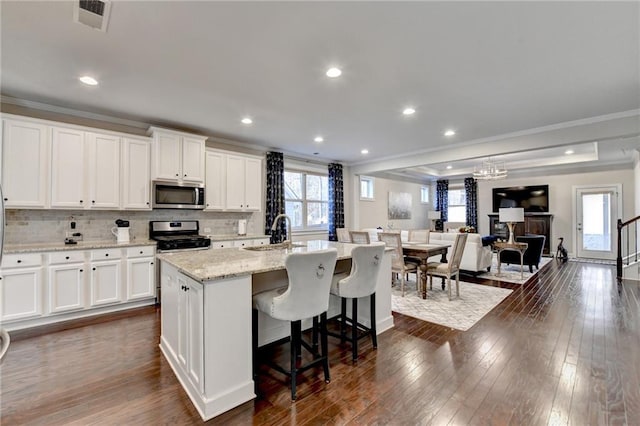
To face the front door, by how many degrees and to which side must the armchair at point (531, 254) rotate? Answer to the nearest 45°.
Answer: approximately 135° to its right

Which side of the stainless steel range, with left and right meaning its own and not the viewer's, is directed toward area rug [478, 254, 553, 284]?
left

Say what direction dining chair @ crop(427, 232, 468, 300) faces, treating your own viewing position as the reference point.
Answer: facing away from the viewer and to the left of the viewer

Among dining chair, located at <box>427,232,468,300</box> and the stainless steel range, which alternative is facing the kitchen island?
the stainless steel range

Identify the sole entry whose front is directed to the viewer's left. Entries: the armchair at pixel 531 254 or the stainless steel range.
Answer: the armchair

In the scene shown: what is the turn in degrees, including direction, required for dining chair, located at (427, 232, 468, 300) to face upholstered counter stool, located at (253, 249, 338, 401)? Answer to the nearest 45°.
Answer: approximately 135° to its left

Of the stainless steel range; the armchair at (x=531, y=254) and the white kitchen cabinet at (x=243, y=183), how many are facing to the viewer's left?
1

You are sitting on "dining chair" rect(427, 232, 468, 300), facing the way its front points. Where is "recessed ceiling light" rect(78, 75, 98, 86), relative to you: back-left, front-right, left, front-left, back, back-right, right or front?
left

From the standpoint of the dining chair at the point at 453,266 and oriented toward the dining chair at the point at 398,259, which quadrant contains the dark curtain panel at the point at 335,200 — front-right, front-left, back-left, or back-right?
front-right

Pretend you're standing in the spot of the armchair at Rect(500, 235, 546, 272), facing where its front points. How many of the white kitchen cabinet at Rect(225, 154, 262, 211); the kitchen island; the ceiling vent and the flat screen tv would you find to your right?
1

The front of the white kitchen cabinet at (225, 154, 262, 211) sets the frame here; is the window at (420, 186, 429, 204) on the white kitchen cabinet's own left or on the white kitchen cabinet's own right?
on the white kitchen cabinet's own left

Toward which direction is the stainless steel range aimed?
toward the camera

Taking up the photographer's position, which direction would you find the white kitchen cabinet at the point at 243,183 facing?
facing the viewer and to the right of the viewer

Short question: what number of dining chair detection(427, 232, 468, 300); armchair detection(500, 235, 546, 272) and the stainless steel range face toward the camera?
1

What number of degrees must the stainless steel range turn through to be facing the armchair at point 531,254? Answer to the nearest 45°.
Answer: approximately 90° to its left

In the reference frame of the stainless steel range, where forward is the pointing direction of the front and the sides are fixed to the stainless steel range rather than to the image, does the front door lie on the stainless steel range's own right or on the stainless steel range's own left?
on the stainless steel range's own left

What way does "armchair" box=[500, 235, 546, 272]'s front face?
to the viewer's left
